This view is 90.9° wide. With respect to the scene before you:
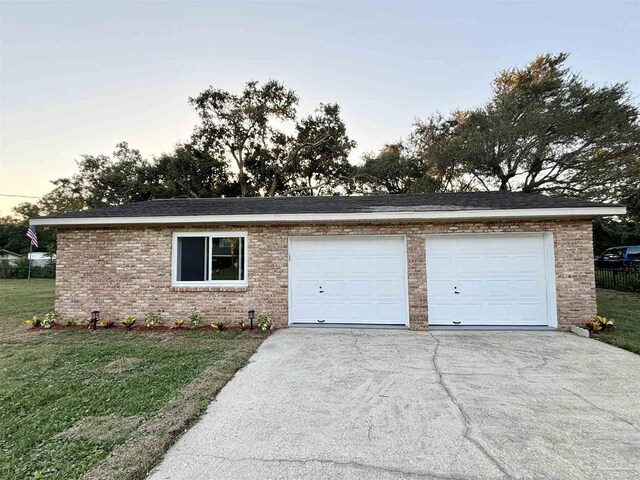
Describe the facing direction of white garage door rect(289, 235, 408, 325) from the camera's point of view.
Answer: facing the viewer

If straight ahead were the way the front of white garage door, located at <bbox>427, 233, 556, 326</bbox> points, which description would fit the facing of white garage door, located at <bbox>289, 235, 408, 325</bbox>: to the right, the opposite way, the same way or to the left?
the same way

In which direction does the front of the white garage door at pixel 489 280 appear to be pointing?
toward the camera

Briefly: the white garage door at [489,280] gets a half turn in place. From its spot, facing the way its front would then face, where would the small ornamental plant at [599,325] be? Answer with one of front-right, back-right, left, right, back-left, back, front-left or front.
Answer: right

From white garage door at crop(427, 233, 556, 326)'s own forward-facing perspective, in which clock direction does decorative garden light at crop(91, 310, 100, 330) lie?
The decorative garden light is roughly at 2 o'clock from the white garage door.

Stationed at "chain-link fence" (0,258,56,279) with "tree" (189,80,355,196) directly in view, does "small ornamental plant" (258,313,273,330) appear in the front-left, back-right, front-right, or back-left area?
front-right

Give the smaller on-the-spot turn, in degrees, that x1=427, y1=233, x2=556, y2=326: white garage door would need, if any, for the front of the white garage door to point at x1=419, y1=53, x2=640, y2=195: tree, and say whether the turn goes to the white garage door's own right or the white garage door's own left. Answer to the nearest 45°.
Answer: approximately 180°

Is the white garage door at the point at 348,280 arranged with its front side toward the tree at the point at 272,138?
no

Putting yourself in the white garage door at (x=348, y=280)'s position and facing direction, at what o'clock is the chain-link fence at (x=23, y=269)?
The chain-link fence is roughly at 4 o'clock from the white garage door.

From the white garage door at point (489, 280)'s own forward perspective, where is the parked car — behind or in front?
behind

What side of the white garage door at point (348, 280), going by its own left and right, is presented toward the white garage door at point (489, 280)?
left

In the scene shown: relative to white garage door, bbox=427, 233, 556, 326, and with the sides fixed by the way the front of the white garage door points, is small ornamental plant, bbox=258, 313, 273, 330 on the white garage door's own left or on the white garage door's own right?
on the white garage door's own right

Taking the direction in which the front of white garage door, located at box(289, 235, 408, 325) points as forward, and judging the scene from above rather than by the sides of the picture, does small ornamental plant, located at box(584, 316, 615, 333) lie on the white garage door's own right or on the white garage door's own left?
on the white garage door's own left

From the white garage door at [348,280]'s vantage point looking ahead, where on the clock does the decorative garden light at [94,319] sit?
The decorative garden light is roughly at 3 o'clock from the white garage door.

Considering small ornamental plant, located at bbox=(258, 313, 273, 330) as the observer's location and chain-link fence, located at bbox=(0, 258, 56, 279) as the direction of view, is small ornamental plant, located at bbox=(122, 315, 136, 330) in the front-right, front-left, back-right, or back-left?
front-left

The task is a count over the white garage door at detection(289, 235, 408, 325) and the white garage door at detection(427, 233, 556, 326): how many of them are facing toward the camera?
2

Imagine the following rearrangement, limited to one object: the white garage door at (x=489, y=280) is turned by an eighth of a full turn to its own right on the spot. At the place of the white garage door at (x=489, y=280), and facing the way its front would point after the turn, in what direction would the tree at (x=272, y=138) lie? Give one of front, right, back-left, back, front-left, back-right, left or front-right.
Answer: right

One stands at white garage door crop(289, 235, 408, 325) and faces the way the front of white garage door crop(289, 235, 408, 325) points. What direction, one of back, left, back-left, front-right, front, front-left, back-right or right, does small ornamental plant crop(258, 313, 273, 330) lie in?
right

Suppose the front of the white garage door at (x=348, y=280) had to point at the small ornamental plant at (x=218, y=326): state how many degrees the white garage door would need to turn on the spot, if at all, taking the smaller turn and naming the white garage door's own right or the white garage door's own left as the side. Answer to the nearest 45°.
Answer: approximately 90° to the white garage door's own right
